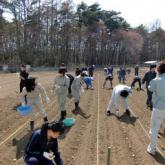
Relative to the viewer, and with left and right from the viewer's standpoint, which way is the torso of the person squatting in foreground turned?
facing the viewer and to the right of the viewer

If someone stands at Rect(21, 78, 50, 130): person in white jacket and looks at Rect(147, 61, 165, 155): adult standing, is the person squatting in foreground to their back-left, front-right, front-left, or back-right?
front-right

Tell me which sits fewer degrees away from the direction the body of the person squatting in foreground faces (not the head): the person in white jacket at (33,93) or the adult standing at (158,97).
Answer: the adult standing

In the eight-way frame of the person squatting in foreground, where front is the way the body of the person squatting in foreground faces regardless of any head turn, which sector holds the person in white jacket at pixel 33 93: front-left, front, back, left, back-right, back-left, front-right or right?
back-left

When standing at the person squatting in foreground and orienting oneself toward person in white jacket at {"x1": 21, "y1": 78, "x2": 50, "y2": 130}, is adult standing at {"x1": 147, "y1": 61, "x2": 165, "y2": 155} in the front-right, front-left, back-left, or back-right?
front-right
